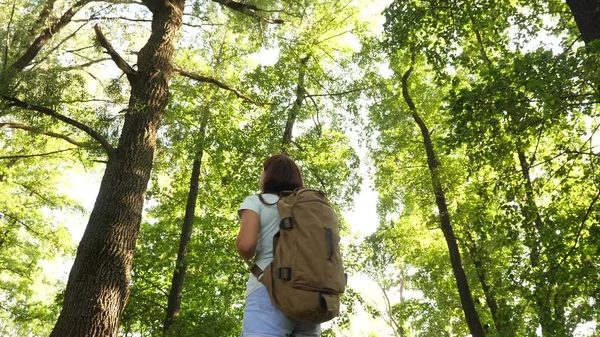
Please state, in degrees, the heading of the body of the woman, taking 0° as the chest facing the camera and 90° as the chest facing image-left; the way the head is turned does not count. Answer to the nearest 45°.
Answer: approximately 135°

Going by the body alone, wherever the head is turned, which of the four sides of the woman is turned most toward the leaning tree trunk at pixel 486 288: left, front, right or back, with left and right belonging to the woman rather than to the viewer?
right

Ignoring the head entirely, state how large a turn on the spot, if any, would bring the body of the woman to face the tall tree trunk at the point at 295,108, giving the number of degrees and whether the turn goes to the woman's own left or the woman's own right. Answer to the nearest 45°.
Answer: approximately 45° to the woman's own right

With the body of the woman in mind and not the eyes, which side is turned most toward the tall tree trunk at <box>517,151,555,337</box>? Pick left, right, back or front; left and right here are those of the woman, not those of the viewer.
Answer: right
